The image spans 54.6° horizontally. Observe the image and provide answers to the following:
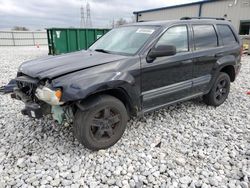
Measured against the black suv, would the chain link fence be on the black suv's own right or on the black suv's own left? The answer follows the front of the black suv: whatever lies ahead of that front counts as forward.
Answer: on the black suv's own right

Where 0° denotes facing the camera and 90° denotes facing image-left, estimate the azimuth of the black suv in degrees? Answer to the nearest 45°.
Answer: approximately 45°

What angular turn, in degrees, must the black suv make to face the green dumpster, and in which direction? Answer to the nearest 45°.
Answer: approximately 135° to its right
